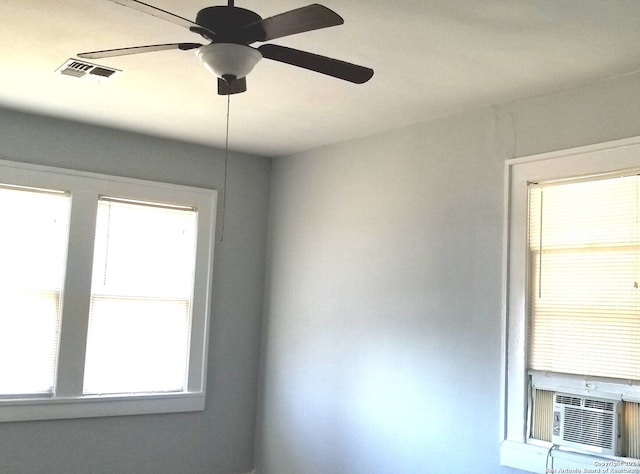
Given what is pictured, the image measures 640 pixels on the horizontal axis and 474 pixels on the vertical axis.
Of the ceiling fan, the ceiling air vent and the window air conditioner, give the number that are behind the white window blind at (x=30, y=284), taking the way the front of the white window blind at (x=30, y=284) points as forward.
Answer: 0

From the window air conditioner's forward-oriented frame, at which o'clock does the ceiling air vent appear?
The ceiling air vent is roughly at 1 o'clock from the window air conditioner.

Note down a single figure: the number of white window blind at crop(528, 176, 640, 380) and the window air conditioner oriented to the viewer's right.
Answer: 0

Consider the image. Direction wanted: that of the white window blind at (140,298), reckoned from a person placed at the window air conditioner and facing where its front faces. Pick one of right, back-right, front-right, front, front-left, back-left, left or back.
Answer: front-right

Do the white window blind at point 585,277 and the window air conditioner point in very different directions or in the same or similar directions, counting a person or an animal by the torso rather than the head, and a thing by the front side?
same or similar directions

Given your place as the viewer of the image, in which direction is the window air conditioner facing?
facing the viewer and to the left of the viewer

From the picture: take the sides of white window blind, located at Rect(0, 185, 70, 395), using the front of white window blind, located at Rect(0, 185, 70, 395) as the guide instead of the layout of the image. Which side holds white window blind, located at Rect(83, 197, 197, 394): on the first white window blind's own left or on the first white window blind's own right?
on the first white window blind's own left

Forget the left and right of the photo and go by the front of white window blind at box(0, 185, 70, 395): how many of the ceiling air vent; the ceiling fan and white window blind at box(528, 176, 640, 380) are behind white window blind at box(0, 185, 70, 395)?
0

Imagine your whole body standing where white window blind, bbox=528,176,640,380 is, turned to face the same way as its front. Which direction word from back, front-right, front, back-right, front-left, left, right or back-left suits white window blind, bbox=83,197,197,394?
front-right

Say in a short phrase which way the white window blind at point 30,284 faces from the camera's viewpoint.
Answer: facing the viewer and to the right of the viewer

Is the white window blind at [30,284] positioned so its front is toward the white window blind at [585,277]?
yes

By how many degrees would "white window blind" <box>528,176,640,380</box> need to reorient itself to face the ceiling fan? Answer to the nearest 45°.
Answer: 0° — it already faces it

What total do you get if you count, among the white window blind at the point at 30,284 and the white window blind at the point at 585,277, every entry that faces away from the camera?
0

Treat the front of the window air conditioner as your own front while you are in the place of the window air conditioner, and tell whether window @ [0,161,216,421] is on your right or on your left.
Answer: on your right

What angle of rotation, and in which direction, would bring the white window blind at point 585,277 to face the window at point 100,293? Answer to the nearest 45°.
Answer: approximately 45° to its right
